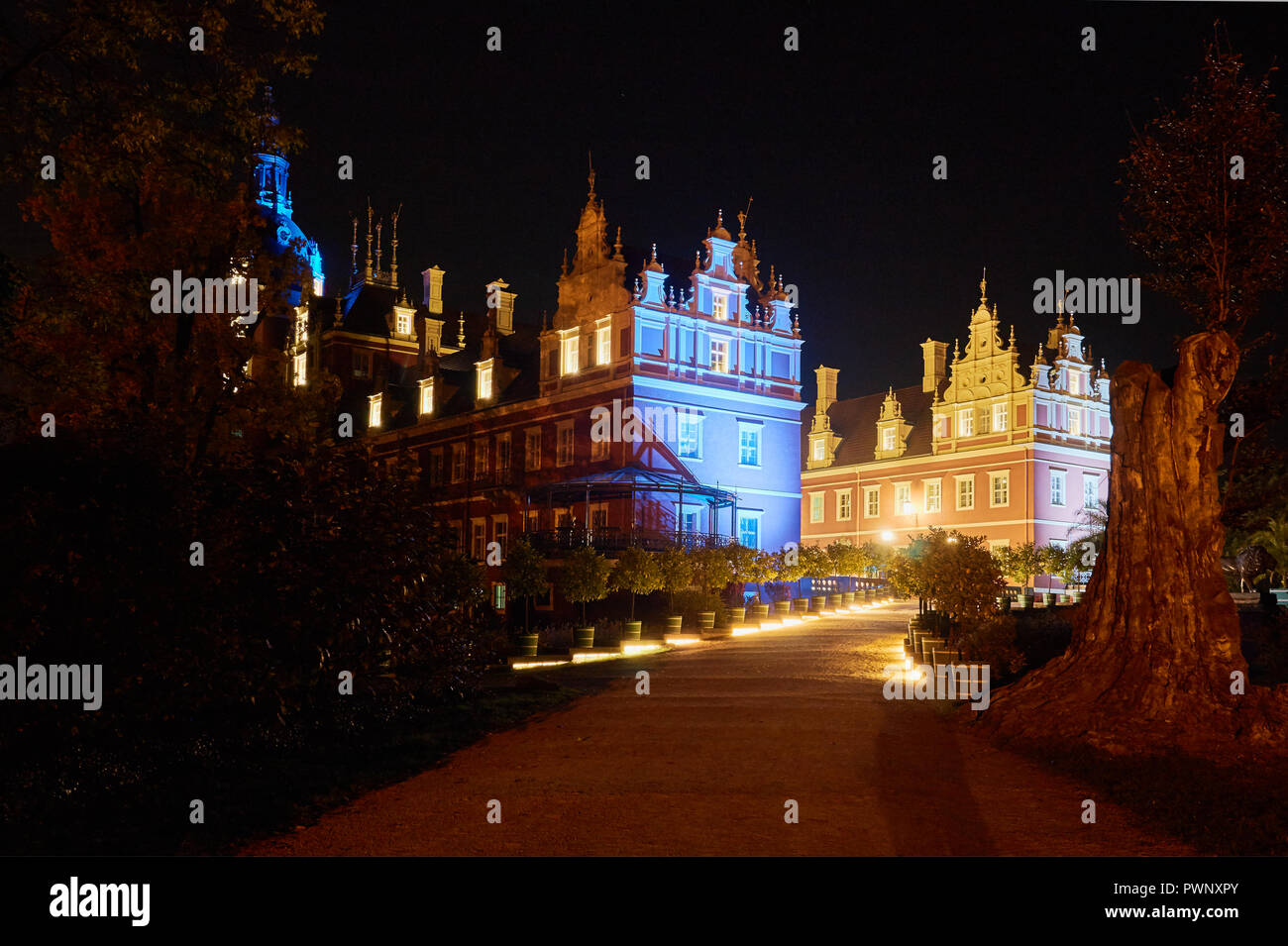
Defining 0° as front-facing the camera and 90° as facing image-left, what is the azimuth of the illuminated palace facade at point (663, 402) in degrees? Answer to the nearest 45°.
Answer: approximately 315°

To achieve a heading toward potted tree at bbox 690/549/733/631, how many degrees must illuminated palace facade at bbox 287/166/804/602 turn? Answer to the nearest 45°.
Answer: approximately 45° to its right

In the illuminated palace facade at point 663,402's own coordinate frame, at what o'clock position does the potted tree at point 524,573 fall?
The potted tree is roughly at 2 o'clock from the illuminated palace facade.
